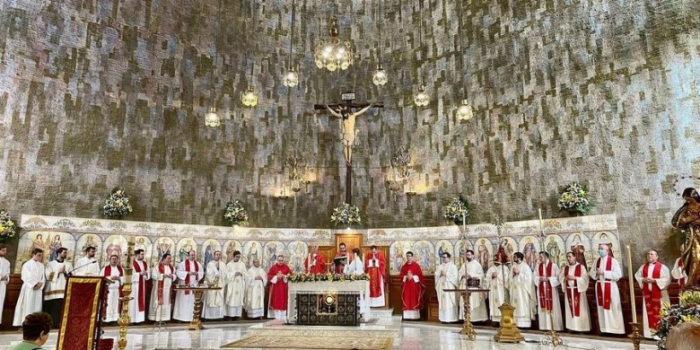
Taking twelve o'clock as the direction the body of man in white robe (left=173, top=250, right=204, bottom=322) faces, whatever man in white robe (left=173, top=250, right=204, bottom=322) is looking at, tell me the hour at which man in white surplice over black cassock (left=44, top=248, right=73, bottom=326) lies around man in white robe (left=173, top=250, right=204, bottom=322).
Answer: man in white surplice over black cassock (left=44, top=248, right=73, bottom=326) is roughly at 4 o'clock from man in white robe (left=173, top=250, right=204, bottom=322).

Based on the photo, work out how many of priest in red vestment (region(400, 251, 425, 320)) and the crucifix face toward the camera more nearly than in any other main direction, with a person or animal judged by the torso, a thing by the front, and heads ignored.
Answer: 2

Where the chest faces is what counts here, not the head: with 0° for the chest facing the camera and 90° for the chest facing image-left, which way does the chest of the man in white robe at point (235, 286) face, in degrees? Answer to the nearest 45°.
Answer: approximately 315°

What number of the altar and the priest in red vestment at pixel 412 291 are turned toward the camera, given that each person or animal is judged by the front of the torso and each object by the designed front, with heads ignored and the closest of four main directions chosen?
2
